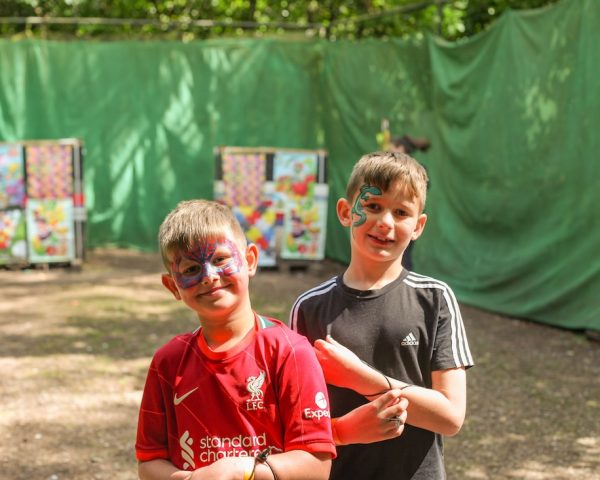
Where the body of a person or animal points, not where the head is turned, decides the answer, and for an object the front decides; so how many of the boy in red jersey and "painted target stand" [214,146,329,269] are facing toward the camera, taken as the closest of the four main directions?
2

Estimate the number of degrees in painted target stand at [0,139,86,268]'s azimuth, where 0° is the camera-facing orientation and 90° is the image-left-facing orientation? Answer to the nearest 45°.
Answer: approximately 0°

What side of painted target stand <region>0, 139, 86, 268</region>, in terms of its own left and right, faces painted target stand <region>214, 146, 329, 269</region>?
left

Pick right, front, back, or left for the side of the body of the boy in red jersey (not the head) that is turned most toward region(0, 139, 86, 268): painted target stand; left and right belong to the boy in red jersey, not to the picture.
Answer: back

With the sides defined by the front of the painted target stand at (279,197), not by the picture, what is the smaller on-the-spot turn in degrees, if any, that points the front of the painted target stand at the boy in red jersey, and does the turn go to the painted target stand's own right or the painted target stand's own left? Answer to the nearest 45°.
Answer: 0° — it already faces them

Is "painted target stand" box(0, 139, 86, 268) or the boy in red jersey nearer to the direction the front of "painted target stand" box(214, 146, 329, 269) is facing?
the boy in red jersey

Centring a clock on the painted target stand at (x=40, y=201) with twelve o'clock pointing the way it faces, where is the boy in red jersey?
The boy in red jersey is roughly at 12 o'clock from the painted target stand.
